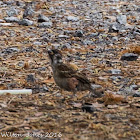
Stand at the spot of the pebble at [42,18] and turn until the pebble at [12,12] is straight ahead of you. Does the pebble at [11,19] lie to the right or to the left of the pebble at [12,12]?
left

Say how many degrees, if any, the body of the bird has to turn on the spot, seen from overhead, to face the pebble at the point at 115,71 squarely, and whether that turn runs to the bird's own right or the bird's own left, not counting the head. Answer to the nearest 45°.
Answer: approximately 135° to the bird's own right

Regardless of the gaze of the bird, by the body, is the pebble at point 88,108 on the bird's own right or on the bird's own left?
on the bird's own left

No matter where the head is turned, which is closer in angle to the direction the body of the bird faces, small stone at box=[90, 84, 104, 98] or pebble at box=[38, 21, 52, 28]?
the pebble

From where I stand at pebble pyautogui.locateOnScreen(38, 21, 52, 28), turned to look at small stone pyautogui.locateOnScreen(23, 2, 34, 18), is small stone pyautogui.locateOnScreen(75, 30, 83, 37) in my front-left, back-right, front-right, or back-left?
back-right

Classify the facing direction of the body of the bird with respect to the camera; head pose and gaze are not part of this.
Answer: to the viewer's left

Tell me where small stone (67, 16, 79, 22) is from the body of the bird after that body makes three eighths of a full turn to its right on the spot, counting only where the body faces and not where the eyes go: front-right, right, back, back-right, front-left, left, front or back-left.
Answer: front-left
